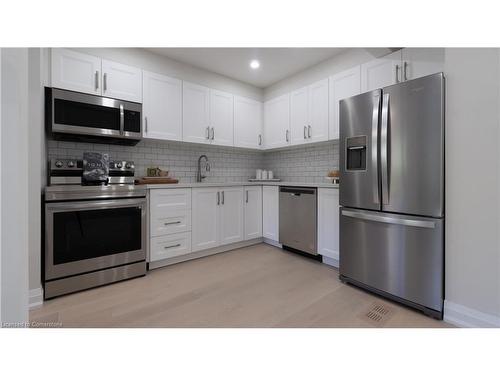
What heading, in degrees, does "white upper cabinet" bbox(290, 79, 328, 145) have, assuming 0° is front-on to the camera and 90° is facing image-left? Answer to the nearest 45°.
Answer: approximately 45°

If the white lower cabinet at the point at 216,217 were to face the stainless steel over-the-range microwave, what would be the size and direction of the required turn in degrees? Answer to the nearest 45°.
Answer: approximately 90° to its right

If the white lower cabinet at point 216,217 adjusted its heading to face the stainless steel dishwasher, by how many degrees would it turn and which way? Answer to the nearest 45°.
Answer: approximately 45° to its left

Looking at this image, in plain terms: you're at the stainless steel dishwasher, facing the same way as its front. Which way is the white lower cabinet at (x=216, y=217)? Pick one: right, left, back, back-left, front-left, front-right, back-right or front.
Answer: front-right

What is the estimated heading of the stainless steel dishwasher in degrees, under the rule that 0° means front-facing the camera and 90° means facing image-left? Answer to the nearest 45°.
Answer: approximately 45°
